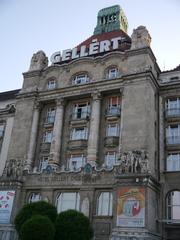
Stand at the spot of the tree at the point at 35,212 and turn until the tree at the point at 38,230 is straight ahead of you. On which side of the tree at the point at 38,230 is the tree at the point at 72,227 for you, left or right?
left

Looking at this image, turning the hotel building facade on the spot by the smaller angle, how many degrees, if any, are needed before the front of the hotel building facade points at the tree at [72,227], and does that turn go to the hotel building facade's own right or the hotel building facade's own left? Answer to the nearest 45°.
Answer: approximately 45° to the hotel building facade's own left

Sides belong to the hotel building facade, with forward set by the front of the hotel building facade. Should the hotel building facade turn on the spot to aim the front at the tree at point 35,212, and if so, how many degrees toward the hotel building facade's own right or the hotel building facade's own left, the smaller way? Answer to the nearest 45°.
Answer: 0° — it already faces it

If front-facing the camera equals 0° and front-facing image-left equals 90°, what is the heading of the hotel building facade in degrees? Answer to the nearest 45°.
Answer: approximately 45°
